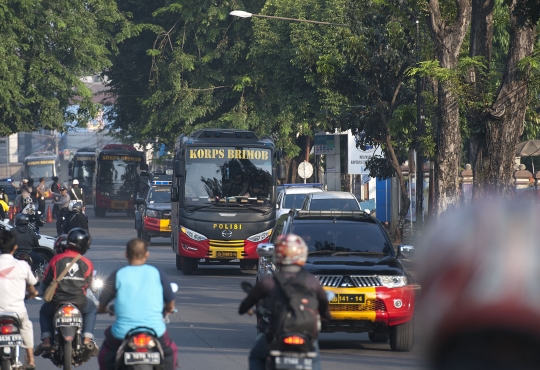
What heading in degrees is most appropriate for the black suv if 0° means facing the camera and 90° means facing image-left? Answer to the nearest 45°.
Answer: approximately 0°

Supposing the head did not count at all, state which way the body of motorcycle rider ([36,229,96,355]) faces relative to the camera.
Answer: away from the camera

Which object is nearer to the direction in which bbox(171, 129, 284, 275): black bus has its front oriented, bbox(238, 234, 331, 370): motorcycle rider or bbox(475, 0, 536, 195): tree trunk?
the motorcycle rider

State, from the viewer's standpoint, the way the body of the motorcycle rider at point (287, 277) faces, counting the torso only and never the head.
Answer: away from the camera

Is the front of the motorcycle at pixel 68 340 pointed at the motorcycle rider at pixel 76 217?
yes

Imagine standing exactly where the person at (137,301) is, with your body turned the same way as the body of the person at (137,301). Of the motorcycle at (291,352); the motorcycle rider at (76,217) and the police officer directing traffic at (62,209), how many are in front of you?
2

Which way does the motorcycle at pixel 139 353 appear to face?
away from the camera

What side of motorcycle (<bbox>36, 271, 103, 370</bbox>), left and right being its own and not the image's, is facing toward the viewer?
back

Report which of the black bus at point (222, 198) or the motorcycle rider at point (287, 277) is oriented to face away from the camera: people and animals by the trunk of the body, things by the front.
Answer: the motorcycle rider

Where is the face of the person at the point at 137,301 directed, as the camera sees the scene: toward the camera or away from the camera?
away from the camera

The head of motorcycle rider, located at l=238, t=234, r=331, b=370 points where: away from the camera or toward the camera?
away from the camera

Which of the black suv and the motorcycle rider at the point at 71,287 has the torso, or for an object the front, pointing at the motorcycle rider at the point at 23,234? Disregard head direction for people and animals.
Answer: the motorcycle rider at the point at 71,287

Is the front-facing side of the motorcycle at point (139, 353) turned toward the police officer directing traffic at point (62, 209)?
yes

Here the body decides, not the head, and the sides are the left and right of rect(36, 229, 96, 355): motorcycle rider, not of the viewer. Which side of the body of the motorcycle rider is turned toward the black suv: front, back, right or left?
right

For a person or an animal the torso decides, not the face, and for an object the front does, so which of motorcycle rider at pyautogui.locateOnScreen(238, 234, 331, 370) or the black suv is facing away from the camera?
the motorcycle rider

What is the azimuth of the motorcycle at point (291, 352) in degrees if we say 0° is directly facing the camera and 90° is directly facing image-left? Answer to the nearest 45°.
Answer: approximately 180°

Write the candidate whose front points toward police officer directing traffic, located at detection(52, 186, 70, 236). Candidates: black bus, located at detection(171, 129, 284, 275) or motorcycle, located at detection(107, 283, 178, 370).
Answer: the motorcycle

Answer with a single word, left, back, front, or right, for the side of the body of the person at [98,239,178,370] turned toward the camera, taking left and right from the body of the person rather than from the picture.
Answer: back
